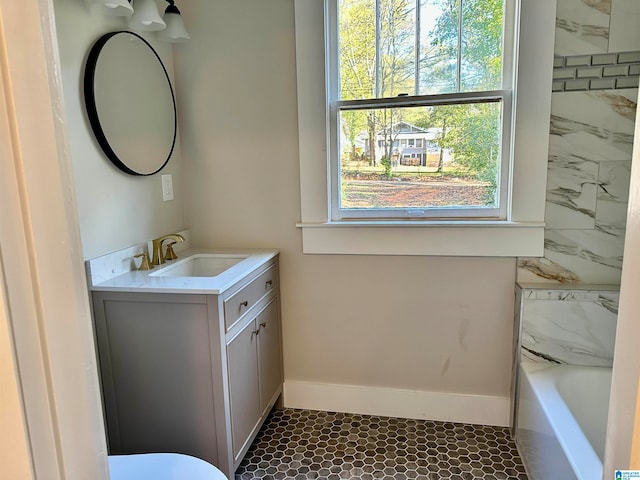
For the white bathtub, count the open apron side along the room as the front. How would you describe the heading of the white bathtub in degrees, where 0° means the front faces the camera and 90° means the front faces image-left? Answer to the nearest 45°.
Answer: approximately 45°

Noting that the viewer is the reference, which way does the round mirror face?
facing the viewer and to the right of the viewer

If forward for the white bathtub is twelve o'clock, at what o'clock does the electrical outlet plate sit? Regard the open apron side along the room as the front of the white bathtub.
The electrical outlet plate is roughly at 1 o'clock from the white bathtub.

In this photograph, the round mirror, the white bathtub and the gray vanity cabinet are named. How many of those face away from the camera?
0

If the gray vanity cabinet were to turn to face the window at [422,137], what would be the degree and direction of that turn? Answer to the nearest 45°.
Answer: approximately 45° to its left

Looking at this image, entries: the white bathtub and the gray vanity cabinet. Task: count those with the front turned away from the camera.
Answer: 0
